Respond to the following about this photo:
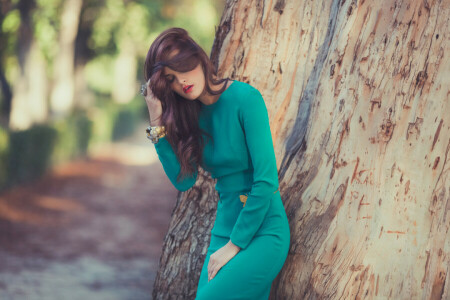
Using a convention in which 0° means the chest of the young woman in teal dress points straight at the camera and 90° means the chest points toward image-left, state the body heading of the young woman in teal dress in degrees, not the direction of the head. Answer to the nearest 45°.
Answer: approximately 45°

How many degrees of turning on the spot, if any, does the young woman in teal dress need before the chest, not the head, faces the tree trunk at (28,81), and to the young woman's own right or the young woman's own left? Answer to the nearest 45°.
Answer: approximately 135° to the young woman's own right

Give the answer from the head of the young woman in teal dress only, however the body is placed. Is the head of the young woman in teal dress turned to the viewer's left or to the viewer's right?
to the viewer's left

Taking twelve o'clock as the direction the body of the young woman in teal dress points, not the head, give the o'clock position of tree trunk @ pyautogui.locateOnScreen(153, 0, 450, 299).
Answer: The tree trunk is roughly at 7 o'clock from the young woman in teal dress.

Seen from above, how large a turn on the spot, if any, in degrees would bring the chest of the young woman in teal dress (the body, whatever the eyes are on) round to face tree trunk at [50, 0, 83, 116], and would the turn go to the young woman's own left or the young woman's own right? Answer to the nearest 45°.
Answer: approximately 135° to the young woman's own right
